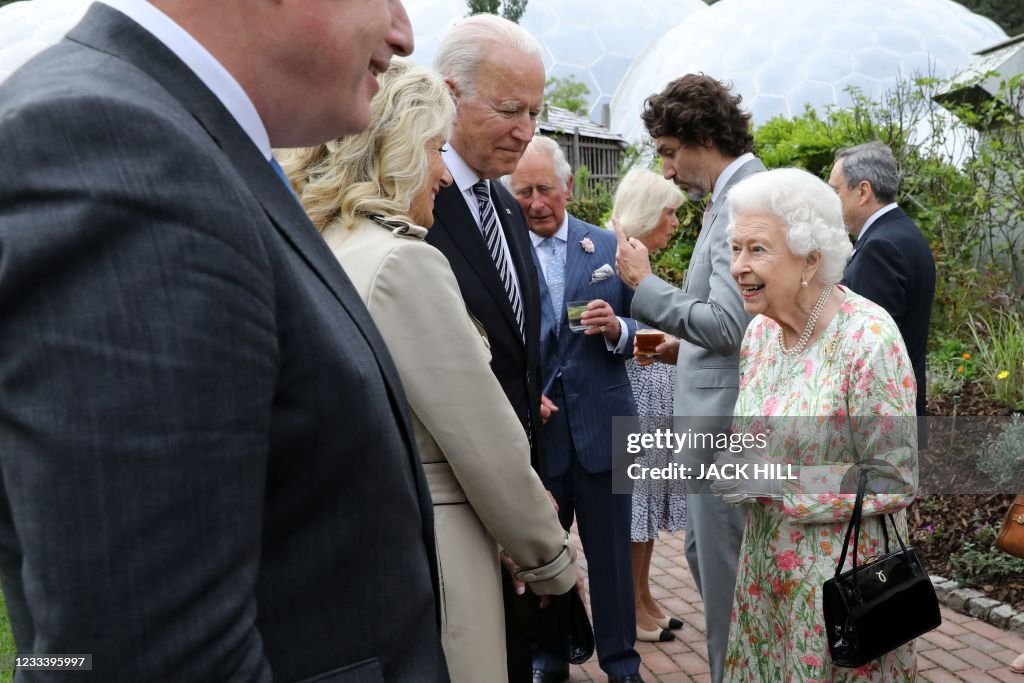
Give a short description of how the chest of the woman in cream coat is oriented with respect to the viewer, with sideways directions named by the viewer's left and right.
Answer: facing away from the viewer and to the right of the viewer

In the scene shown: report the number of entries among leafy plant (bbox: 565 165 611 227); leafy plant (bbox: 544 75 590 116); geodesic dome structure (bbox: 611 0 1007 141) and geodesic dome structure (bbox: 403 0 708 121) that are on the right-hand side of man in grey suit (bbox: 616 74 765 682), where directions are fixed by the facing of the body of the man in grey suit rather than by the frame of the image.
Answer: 4

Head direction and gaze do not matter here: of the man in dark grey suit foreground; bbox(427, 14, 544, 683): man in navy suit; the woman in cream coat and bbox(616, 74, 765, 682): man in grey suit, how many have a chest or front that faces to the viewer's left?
1

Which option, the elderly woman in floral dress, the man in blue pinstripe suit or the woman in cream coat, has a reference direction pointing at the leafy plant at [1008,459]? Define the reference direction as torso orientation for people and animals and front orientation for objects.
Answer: the woman in cream coat

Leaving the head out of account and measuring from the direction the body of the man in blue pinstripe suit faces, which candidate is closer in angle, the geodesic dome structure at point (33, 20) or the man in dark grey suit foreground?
the man in dark grey suit foreground

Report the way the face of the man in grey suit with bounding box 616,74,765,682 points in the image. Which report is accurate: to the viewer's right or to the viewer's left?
to the viewer's left

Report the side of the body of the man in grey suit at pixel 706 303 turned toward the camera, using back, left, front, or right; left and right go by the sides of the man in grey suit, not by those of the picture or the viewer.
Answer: left

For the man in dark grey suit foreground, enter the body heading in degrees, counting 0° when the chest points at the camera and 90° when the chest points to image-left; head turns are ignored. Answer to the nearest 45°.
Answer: approximately 270°

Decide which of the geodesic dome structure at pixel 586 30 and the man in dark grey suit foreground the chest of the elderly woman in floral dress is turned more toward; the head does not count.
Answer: the man in dark grey suit foreground
